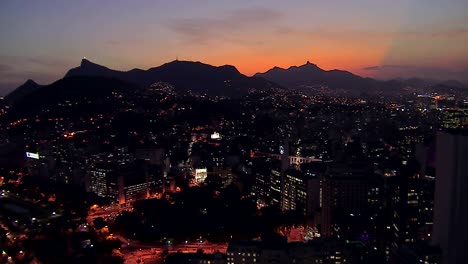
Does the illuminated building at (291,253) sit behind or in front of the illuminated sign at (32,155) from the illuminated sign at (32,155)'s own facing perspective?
in front

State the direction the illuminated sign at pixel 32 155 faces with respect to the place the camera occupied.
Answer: facing the viewer

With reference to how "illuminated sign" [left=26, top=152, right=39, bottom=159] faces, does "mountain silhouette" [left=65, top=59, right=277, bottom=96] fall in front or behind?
behind

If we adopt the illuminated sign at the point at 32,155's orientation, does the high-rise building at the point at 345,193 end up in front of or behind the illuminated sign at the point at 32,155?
in front

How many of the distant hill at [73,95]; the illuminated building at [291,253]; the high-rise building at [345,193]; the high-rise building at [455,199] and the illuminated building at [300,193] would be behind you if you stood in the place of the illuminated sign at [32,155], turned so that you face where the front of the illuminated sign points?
1

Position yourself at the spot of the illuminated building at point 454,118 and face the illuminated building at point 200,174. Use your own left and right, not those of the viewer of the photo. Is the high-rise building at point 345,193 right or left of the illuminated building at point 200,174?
left

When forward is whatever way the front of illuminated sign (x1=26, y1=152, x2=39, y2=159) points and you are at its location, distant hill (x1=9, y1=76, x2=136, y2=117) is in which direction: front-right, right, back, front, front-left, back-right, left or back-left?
back

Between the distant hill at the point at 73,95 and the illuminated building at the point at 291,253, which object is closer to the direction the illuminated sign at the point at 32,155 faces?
the illuminated building

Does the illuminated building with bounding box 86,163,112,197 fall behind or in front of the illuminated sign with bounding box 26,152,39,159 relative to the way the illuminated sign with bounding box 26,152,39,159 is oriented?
in front

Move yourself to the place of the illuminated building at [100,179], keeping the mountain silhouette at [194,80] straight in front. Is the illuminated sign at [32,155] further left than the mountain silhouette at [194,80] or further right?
left

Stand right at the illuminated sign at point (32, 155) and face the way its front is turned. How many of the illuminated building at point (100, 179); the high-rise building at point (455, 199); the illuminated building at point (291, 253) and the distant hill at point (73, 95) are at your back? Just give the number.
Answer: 1

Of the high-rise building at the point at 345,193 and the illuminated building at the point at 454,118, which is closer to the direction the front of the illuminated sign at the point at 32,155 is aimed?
the high-rise building

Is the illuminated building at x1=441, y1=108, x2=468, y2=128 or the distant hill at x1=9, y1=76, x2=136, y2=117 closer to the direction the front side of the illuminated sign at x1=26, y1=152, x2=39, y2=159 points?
the illuminated building
